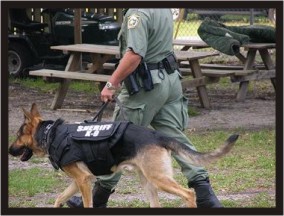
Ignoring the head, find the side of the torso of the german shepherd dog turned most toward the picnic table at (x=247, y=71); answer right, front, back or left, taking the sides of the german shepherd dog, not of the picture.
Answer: right

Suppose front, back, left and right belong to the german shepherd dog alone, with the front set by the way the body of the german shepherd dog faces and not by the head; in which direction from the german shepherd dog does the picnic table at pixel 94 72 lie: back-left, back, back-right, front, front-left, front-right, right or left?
right

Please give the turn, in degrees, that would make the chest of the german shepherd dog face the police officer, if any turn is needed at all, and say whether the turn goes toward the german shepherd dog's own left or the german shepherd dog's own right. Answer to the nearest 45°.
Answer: approximately 90° to the german shepherd dog's own right

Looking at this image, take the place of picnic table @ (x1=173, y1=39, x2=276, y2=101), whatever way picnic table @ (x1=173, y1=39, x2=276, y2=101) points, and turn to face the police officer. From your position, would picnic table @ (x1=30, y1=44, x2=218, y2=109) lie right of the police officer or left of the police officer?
right

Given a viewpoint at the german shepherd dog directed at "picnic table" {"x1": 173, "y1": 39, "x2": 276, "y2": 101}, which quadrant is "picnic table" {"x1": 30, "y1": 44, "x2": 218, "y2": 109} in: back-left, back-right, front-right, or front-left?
front-left

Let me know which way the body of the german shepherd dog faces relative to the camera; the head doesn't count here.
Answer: to the viewer's left
